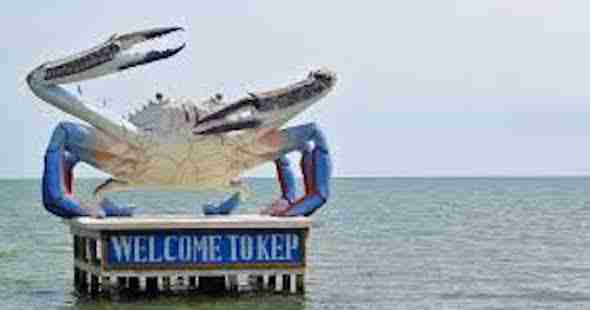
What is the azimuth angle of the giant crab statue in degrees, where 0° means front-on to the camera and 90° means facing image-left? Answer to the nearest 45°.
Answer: approximately 0°
